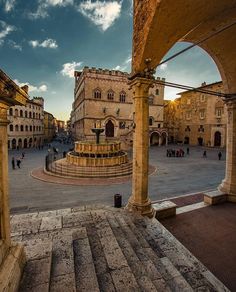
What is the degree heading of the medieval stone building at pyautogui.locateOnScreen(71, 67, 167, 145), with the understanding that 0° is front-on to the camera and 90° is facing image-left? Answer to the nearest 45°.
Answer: approximately 0°

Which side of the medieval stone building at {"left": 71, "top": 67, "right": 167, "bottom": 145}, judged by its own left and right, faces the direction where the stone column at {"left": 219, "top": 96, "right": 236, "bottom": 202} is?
front

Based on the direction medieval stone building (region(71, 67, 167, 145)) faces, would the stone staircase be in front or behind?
in front

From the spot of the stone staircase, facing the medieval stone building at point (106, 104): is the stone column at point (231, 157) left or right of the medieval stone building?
right
